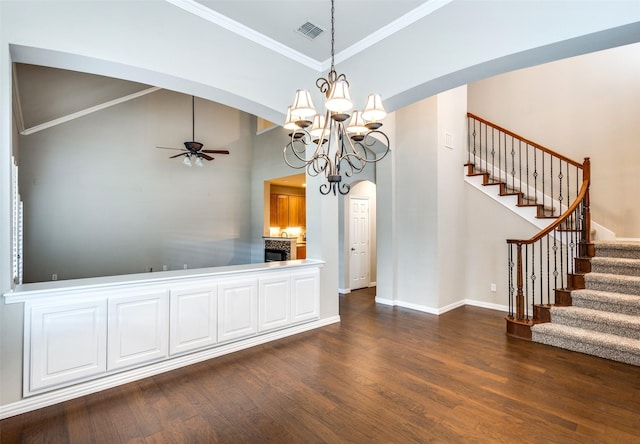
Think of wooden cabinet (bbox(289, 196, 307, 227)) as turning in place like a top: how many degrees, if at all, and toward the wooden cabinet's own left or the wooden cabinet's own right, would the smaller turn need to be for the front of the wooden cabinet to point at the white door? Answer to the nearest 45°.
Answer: approximately 45° to the wooden cabinet's own left

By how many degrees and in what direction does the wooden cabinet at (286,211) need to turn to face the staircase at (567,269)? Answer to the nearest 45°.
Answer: approximately 45° to its left

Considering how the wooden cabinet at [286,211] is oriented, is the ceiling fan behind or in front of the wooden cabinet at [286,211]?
in front

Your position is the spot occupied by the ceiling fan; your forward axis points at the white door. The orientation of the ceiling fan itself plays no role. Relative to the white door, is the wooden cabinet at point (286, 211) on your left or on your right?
left

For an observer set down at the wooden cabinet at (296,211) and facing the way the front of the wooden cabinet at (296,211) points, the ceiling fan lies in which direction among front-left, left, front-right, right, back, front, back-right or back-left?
front-right

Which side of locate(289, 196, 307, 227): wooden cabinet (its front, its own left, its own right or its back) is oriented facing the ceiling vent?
front

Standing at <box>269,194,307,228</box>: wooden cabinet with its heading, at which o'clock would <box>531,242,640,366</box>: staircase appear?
The staircase is roughly at 11 o'clock from the wooden cabinet.

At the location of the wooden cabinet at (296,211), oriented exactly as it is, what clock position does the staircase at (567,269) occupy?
The staircase is roughly at 11 o'clock from the wooden cabinet.

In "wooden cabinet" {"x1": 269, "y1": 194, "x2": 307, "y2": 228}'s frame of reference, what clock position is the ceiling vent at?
The ceiling vent is roughly at 12 o'clock from the wooden cabinet.

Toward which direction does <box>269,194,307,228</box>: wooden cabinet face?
toward the camera
